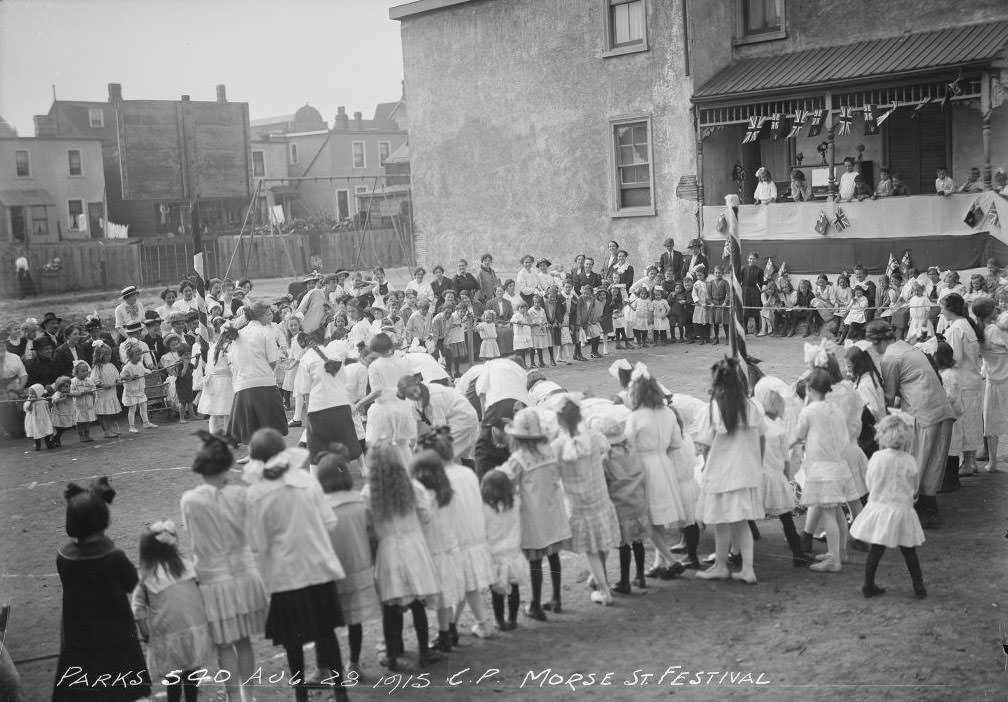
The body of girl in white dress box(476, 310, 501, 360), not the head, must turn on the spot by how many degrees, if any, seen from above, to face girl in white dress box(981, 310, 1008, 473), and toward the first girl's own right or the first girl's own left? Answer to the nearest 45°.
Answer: approximately 45° to the first girl's own left

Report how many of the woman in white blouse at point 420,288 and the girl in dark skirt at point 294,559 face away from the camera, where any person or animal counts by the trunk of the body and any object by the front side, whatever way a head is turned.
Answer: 1

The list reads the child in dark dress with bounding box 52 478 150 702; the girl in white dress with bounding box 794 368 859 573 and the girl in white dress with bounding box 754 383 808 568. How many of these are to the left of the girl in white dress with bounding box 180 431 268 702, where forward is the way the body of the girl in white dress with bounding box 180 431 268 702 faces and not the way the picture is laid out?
1

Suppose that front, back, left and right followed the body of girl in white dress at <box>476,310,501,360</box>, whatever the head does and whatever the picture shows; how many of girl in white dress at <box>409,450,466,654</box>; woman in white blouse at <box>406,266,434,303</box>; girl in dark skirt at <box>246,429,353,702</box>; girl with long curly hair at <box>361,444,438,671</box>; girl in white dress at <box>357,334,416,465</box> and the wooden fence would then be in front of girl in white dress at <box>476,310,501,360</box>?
4

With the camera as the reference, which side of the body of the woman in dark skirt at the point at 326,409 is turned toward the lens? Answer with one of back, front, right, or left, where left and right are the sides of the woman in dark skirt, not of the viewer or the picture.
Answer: back

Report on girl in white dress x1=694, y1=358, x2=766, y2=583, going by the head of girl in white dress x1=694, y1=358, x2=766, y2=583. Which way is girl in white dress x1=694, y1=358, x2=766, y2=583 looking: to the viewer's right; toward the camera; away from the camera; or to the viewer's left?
away from the camera

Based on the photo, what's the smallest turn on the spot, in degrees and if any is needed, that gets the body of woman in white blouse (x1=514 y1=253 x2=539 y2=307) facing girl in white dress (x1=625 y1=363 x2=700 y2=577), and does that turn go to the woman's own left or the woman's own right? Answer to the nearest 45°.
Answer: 0° — they already face them

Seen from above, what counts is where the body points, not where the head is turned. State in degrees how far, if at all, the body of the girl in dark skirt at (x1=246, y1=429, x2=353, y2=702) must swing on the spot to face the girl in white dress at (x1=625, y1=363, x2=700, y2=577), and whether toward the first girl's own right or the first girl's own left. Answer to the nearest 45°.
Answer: approximately 45° to the first girl's own right

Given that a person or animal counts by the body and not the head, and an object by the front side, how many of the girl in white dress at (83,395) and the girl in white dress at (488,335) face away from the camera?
0

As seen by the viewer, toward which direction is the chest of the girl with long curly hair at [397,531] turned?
away from the camera

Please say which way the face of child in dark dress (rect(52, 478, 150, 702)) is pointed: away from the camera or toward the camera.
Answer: away from the camera

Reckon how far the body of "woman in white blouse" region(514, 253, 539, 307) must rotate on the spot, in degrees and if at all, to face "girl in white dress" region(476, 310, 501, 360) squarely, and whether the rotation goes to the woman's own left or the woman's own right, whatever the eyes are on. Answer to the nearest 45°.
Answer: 0° — they already face them

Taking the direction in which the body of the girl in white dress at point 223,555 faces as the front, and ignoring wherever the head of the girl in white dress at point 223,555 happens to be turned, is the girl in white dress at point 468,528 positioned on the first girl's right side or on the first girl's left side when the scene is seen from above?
on the first girl's right side

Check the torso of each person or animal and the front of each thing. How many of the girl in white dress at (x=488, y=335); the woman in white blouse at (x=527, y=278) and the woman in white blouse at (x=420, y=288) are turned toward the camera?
3

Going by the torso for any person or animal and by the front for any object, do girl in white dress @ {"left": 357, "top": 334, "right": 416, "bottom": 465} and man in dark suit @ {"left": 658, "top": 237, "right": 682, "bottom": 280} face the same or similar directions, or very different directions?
very different directions
